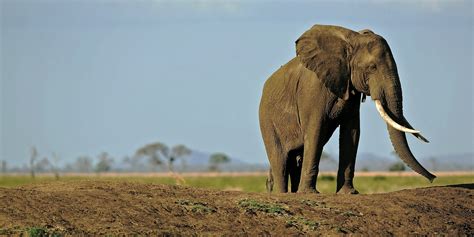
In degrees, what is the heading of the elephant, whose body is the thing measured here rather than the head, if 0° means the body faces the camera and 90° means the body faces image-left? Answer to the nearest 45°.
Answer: approximately 315°
